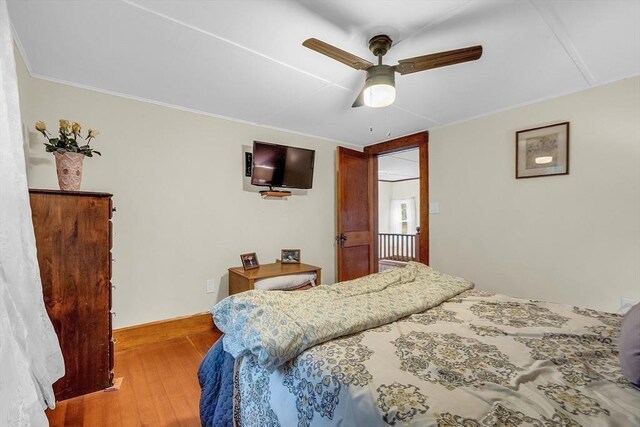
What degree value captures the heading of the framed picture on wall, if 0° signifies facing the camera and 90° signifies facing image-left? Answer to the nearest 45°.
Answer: approximately 45°

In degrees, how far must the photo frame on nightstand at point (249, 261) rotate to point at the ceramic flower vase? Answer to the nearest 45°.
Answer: approximately 90° to its right

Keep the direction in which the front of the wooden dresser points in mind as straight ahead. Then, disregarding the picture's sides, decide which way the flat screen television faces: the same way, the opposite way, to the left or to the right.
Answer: to the right

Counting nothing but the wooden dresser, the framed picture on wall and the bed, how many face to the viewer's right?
1

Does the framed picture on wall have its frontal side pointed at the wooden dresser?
yes

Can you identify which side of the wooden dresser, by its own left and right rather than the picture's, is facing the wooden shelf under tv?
front

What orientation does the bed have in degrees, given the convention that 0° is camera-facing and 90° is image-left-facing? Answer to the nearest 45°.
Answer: approximately 135°

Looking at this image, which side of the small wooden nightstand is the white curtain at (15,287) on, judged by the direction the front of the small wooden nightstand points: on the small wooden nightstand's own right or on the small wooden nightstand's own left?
on the small wooden nightstand's own right

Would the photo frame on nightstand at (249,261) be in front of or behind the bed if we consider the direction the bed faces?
in front

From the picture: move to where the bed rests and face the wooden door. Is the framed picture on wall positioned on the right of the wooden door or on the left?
right

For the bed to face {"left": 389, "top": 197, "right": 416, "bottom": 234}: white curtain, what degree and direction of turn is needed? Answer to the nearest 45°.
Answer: approximately 45° to its right

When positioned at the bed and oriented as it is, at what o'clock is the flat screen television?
The flat screen television is roughly at 12 o'clock from the bed.

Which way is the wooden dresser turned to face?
to the viewer's right
